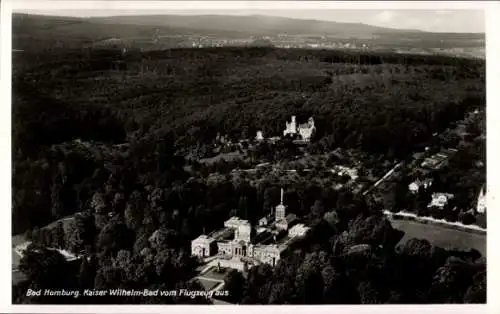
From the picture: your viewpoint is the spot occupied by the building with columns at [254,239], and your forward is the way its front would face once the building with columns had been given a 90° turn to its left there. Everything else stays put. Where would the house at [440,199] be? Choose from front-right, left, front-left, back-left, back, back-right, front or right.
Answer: front-left
